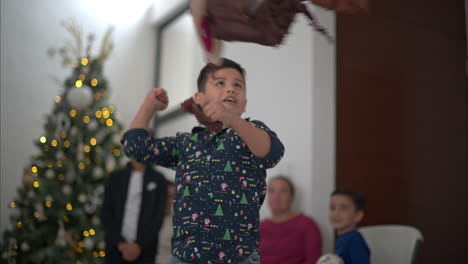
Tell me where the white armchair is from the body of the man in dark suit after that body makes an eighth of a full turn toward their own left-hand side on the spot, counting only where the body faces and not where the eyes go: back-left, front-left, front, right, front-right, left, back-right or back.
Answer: front

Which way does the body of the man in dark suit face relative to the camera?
toward the camera

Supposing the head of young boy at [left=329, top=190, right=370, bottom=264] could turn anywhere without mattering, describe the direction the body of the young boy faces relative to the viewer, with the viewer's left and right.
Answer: facing the viewer and to the left of the viewer

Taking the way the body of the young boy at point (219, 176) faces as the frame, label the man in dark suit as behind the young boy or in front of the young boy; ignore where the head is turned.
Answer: behind

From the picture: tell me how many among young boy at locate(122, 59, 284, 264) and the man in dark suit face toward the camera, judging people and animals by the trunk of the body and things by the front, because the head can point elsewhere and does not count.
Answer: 2

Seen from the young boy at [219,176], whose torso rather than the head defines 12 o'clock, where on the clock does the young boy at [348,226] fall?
the young boy at [348,226] is roughly at 7 o'clock from the young boy at [219,176].

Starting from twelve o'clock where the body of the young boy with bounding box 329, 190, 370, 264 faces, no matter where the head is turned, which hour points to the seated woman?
The seated woman is roughly at 3 o'clock from the young boy.

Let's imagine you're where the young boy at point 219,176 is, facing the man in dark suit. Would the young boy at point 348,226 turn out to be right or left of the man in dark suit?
right

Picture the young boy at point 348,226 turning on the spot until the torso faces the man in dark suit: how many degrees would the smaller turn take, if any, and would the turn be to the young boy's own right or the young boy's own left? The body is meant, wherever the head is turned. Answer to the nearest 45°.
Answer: approximately 45° to the young boy's own right

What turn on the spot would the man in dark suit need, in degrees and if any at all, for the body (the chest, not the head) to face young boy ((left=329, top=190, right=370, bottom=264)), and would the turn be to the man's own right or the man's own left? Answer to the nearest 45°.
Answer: approximately 45° to the man's own left
